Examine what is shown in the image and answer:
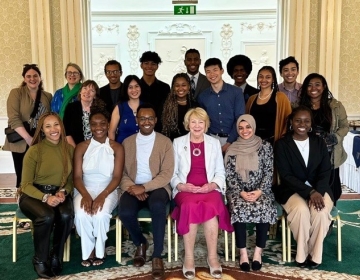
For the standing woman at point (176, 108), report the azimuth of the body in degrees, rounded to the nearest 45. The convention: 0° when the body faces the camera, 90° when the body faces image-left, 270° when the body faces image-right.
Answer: approximately 0°

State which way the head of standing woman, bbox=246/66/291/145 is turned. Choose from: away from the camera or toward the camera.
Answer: toward the camera

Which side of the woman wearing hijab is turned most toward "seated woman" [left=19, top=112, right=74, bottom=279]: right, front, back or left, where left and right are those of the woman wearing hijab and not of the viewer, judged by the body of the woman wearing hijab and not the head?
right

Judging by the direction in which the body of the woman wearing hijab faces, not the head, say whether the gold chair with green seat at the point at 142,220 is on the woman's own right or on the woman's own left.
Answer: on the woman's own right

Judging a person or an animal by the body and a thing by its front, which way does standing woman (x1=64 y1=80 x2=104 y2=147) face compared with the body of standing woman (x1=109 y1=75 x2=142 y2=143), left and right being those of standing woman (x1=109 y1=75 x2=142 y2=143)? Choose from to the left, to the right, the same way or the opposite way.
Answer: the same way

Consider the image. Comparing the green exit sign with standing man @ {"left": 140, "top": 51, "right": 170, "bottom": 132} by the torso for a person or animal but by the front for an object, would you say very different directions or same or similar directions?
same or similar directions

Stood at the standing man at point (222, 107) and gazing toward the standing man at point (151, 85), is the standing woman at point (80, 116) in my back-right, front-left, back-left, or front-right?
front-left

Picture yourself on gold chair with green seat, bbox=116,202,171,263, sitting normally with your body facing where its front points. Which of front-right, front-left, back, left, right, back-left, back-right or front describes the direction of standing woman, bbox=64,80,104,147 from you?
back-right

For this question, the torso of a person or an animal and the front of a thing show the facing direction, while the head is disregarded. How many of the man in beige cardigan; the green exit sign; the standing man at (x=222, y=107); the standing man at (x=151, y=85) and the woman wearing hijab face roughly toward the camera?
5

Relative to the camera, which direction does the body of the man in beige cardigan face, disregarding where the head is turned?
toward the camera

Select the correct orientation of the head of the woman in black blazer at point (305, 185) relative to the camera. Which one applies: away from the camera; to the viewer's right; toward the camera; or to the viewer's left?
toward the camera

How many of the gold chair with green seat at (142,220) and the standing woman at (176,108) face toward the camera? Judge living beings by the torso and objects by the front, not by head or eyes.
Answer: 2

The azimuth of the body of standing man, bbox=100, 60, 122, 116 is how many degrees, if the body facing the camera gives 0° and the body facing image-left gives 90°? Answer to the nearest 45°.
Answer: approximately 0°

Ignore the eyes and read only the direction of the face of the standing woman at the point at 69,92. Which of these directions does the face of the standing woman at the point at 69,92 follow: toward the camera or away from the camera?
toward the camera

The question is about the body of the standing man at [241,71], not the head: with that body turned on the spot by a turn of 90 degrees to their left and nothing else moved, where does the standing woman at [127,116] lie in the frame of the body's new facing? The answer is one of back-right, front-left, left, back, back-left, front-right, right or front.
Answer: back-right

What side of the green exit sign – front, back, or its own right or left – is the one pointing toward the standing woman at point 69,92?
front

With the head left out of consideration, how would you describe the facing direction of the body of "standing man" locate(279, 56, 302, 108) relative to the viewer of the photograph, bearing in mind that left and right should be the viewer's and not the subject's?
facing the viewer

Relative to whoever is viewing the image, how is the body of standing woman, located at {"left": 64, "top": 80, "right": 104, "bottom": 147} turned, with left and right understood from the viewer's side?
facing the viewer and to the right of the viewer

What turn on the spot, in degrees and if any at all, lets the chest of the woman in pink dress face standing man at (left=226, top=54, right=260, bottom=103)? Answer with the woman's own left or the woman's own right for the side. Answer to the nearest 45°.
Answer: approximately 180°
